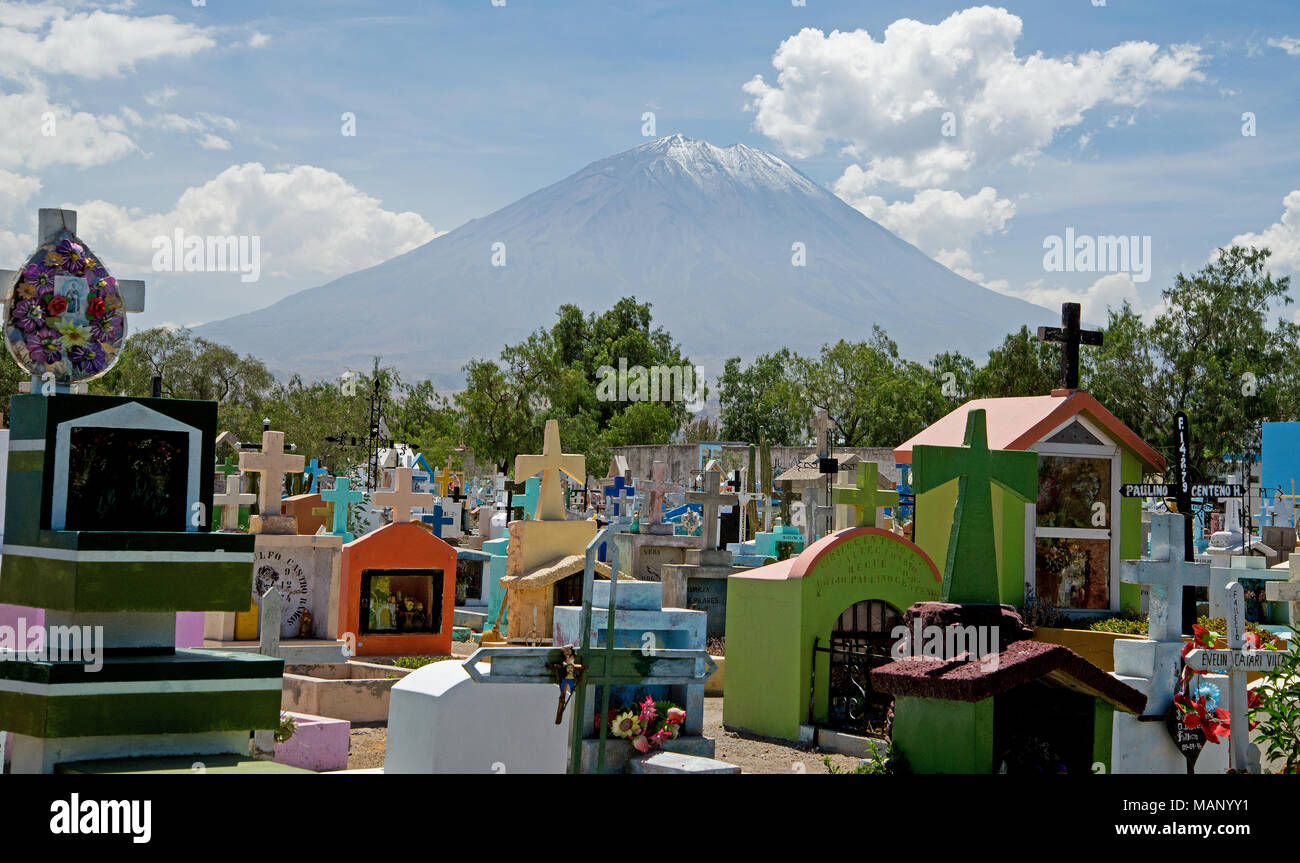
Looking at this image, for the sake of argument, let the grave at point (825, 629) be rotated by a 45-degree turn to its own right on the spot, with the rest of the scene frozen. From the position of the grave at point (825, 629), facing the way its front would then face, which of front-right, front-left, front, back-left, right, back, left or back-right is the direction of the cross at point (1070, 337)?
back-left

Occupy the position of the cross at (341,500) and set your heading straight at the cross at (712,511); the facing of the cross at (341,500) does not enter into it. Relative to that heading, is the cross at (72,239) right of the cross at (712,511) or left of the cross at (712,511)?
right

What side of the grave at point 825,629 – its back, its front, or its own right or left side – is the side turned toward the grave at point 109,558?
right

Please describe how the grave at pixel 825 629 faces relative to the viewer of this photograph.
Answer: facing the viewer and to the right of the viewer

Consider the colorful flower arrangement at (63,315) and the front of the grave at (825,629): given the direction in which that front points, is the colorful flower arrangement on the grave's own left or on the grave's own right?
on the grave's own right

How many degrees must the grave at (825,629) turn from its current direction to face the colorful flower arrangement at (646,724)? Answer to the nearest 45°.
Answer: approximately 45° to its right

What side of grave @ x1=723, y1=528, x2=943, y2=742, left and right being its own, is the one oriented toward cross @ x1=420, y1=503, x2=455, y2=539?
back

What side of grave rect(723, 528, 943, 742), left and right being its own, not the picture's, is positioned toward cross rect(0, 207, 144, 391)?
right

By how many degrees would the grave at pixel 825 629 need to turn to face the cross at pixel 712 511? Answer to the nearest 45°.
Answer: approximately 135° to its left

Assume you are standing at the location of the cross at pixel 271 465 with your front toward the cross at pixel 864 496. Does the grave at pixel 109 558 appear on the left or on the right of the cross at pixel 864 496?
right

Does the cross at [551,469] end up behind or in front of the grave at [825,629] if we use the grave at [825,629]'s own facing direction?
behind

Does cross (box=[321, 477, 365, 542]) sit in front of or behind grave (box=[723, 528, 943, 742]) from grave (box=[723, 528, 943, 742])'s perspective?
behind

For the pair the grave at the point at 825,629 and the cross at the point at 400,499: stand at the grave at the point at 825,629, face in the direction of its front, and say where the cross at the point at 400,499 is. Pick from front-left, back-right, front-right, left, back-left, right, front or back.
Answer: back

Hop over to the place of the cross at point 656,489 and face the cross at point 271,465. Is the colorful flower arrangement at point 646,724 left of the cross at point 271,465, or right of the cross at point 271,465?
left
